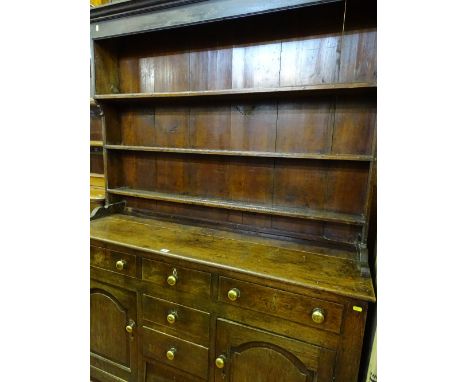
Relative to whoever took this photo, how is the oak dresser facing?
facing the viewer and to the left of the viewer

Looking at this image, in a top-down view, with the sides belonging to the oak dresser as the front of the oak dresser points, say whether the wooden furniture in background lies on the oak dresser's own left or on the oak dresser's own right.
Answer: on the oak dresser's own right
